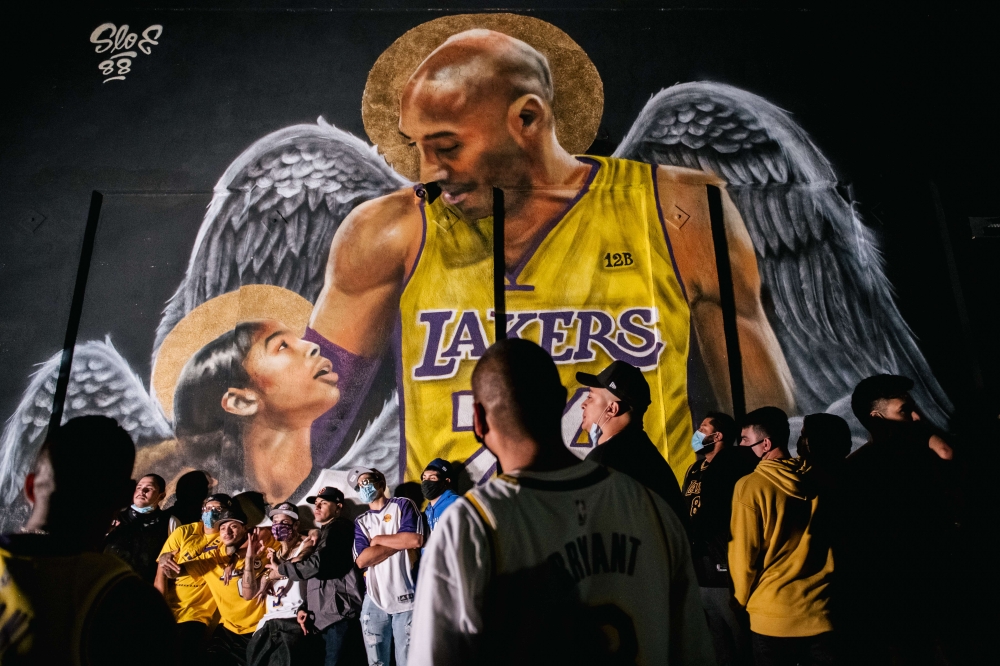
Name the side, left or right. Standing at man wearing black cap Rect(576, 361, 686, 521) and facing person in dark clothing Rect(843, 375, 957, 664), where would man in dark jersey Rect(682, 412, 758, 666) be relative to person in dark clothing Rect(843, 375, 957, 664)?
left

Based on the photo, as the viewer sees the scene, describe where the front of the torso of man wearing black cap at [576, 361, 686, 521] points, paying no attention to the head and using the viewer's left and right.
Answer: facing to the left of the viewer

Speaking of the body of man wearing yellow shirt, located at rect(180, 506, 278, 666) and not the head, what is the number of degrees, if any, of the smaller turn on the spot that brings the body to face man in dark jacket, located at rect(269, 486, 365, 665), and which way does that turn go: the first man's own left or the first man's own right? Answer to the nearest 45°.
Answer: approximately 45° to the first man's own left

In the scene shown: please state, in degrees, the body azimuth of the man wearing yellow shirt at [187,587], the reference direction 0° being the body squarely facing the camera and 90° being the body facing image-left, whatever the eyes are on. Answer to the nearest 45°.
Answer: approximately 315°

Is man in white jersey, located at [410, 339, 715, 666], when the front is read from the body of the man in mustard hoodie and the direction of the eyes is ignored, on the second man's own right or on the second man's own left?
on the second man's own left

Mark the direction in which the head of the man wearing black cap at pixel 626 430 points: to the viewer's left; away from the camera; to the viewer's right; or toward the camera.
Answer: to the viewer's left

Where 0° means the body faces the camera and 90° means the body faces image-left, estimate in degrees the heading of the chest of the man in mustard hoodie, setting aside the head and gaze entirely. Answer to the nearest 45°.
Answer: approximately 135°
